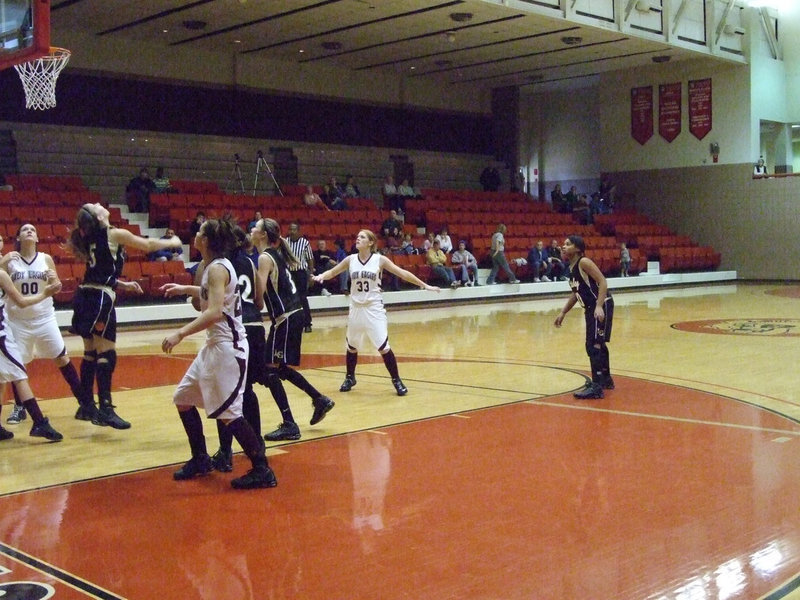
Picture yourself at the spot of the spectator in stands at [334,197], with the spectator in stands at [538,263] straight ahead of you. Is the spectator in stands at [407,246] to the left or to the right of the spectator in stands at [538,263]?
right

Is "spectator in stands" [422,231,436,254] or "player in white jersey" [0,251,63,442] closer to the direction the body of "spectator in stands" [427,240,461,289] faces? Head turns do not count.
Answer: the player in white jersey

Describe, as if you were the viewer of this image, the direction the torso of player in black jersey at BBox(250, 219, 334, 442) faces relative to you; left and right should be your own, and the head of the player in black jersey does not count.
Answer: facing to the left of the viewer

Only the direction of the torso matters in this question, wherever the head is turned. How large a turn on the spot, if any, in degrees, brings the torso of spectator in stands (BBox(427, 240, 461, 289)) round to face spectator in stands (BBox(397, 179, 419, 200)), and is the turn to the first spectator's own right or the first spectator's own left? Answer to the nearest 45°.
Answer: approximately 135° to the first spectator's own left

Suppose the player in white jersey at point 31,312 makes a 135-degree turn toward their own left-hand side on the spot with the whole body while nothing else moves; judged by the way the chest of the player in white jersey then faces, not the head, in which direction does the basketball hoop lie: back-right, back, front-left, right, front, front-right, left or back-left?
front-left

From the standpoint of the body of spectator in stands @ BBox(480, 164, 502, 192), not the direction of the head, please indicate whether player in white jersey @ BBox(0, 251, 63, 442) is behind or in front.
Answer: in front

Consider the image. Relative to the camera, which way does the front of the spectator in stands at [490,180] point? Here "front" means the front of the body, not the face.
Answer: toward the camera

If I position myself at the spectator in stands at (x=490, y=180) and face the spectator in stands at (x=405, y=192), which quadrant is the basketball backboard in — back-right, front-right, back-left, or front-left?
front-left

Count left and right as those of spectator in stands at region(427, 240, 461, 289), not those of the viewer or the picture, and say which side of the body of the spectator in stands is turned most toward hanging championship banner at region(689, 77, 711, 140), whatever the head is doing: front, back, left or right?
left

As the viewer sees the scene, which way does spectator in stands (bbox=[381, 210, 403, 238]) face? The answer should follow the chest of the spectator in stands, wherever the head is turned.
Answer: toward the camera

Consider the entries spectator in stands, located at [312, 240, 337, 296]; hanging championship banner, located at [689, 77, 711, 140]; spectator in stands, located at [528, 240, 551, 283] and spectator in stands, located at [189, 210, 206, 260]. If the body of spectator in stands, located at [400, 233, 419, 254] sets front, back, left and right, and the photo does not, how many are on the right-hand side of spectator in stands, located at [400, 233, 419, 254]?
2

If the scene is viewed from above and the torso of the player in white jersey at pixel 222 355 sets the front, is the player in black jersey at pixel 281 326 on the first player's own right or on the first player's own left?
on the first player's own right

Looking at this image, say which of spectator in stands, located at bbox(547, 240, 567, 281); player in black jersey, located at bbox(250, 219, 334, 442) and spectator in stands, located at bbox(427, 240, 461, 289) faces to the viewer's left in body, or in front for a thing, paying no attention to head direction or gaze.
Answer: the player in black jersey

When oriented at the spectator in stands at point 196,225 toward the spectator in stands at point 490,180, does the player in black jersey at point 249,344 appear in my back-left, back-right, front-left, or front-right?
back-right

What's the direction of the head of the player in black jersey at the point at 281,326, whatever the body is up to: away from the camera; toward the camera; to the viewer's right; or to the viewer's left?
to the viewer's left

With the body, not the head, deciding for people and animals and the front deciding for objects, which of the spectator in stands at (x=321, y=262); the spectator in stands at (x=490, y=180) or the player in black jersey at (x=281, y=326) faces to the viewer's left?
the player in black jersey

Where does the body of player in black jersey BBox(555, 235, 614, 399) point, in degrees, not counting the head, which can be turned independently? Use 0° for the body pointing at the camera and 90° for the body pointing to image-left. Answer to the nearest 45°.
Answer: approximately 90°

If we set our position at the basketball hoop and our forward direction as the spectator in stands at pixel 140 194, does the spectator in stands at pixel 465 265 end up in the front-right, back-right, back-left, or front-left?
front-right
